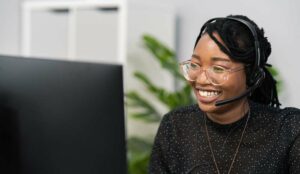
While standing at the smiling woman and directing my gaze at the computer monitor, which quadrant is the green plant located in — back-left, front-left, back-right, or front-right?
back-right

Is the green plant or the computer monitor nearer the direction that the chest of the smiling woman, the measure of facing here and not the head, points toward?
the computer monitor

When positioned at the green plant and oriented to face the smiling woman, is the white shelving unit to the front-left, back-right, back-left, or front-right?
back-right

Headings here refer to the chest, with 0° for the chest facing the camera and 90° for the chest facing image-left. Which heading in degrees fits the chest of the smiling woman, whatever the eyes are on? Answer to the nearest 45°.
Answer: approximately 45°

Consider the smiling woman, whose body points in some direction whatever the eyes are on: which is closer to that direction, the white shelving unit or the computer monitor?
the computer monitor

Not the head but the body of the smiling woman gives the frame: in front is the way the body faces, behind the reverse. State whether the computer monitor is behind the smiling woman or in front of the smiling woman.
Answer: in front

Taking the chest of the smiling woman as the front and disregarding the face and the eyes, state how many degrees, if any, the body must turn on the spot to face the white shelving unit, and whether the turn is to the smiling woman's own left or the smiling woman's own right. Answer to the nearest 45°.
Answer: approximately 90° to the smiling woman's own right

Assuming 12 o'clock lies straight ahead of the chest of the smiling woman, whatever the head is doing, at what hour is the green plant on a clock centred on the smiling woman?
The green plant is roughly at 4 o'clock from the smiling woman.
